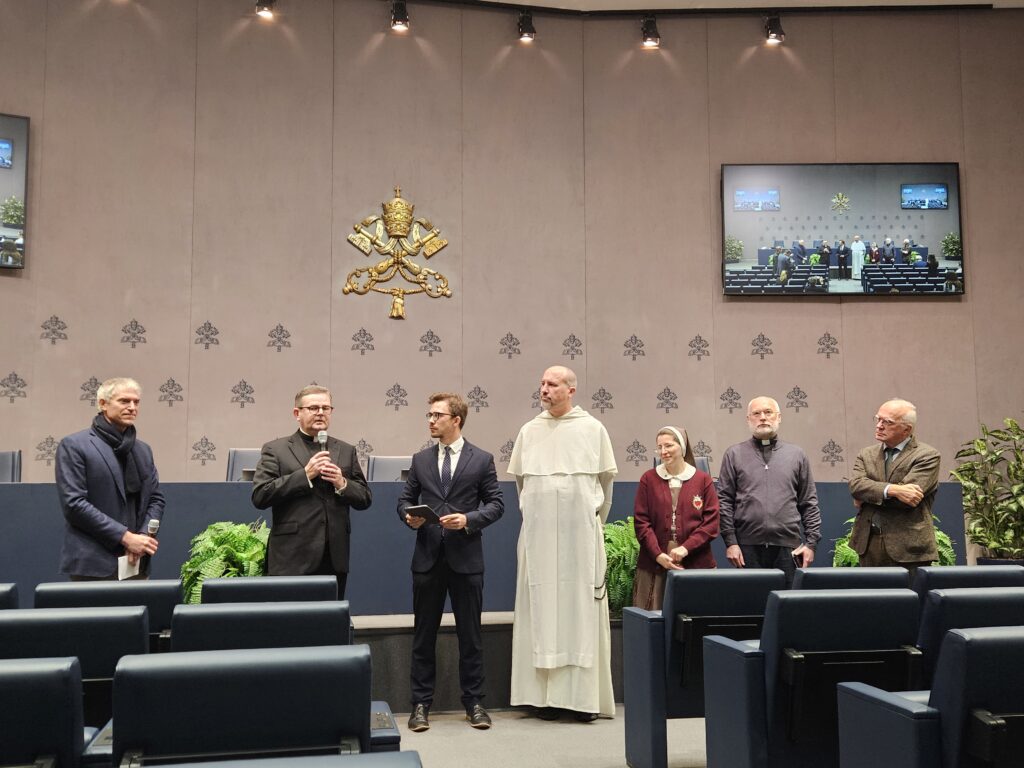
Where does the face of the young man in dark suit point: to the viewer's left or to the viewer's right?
to the viewer's left

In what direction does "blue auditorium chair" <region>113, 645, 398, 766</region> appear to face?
away from the camera

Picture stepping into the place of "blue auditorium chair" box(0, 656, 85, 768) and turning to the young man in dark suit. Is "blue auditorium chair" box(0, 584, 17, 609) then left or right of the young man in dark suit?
left

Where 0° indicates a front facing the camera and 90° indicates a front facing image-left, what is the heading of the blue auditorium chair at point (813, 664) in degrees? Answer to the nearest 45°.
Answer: approximately 135°

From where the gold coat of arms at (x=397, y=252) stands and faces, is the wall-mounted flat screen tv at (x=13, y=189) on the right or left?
on its right

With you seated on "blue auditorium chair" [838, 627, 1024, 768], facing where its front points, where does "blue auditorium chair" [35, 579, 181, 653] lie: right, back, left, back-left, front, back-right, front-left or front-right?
front-left

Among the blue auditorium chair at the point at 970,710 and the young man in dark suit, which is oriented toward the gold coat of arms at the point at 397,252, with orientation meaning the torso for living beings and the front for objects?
the blue auditorium chair

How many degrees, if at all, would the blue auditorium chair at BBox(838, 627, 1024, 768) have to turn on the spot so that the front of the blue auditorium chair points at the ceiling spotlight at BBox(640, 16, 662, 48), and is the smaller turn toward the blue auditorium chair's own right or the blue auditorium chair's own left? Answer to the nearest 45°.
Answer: approximately 45° to the blue auditorium chair's own right

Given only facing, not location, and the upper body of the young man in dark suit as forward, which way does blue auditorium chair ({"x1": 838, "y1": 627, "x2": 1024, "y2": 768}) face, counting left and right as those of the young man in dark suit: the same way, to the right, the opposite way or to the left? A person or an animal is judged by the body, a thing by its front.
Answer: the opposite way

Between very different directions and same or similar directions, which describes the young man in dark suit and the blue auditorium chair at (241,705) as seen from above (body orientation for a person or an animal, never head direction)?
very different directions

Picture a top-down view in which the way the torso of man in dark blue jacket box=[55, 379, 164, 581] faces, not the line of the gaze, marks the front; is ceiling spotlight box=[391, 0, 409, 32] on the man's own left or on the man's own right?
on the man's own left

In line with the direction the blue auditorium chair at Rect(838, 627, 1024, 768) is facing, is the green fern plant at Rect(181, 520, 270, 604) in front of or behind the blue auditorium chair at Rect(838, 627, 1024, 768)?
in front
